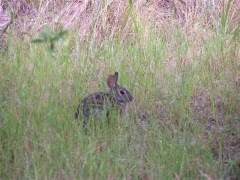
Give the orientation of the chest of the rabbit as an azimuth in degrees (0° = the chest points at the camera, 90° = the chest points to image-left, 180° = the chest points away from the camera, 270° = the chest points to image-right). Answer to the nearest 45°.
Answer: approximately 270°
